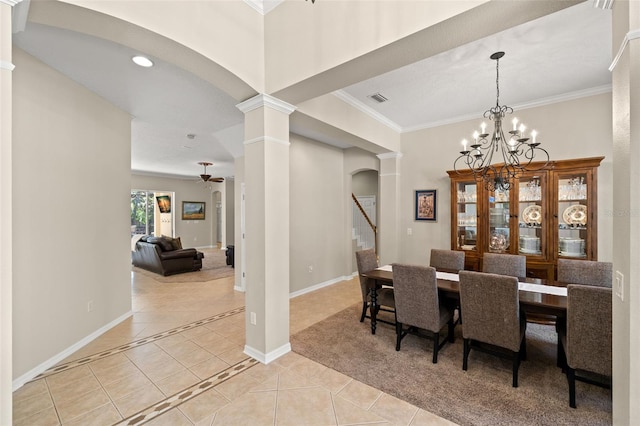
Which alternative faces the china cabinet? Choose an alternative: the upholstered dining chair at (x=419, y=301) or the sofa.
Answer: the upholstered dining chair

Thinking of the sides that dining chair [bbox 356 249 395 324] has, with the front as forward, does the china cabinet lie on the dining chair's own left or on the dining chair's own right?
on the dining chair's own left

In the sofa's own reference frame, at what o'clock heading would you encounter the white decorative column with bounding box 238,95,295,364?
The white decorative column is roughly at 4 o'clock from the sofa.

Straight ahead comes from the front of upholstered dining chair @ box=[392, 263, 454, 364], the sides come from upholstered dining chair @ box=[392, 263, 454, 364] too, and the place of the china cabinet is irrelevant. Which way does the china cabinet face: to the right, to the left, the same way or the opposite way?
the opposite way

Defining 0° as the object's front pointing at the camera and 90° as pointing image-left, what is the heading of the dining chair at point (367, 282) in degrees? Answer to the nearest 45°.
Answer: approximately 315°

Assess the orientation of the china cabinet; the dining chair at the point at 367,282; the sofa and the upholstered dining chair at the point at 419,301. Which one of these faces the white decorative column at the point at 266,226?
the china cabinet

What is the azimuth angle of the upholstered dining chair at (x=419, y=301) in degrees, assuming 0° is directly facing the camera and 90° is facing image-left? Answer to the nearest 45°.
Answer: approximately 225°

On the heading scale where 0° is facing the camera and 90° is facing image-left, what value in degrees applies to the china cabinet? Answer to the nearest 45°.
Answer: approximately 45°
